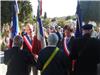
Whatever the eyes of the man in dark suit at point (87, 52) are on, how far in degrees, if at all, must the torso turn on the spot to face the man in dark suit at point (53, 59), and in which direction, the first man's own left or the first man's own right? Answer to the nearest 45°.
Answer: approximately 135° to the first man's own left

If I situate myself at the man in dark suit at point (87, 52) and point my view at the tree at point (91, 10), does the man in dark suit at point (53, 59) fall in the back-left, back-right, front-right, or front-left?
back-left

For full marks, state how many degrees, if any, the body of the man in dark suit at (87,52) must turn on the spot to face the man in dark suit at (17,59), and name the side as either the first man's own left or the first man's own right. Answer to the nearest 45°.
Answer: approximately 90° to the first man's own left

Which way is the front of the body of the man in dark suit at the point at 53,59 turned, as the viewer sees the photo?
away from the camera

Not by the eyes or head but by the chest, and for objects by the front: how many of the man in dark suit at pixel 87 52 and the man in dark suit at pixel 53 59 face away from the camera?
2

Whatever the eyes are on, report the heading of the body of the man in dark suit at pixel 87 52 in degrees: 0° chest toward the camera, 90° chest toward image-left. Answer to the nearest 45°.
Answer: approximately 180°
